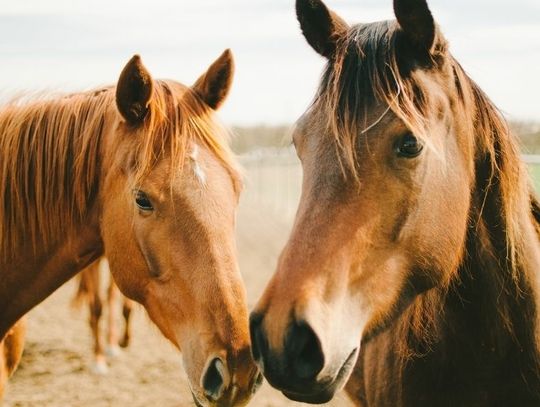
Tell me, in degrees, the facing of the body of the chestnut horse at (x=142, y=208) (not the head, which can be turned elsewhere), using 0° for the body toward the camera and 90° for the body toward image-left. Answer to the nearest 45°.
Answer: approximately 315°

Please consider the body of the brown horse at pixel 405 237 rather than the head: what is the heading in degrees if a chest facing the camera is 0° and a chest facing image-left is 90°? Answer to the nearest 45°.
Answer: approximately 45°

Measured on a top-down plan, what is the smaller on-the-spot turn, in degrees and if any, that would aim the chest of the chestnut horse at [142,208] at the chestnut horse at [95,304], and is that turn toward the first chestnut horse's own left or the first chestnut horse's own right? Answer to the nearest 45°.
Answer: approximately 135° to the first chestnut horse's own left

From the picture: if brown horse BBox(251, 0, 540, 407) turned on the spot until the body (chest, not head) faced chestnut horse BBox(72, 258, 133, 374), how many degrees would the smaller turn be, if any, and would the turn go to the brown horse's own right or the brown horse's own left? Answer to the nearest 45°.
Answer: approximately 90° to the brown horse's own right

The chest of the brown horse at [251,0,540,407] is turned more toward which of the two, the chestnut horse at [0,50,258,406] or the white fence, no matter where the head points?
the chestnut horse
